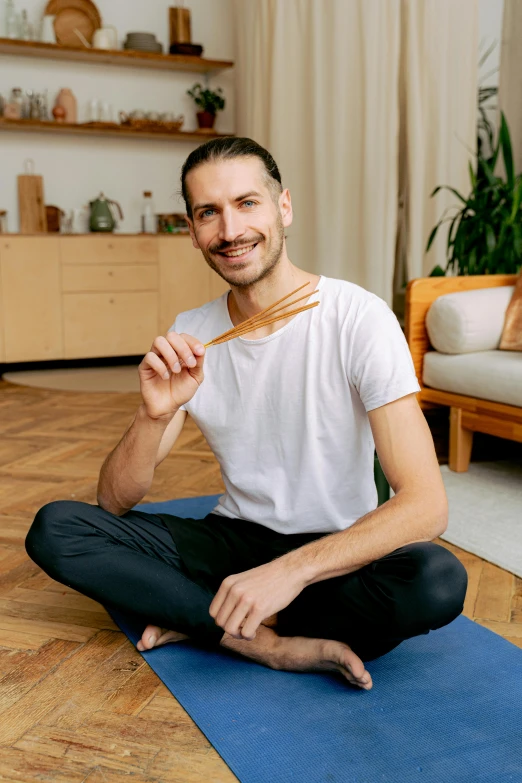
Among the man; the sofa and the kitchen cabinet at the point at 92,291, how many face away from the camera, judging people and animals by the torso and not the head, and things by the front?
0

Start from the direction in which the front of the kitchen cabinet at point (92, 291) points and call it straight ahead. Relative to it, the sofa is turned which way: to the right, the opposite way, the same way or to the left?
to the right

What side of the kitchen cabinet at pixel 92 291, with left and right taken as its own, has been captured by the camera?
front

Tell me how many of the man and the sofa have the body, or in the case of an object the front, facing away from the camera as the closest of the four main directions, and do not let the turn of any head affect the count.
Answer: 0

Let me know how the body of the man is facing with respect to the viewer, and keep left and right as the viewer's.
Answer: facing the viewer and to the left of the viewer

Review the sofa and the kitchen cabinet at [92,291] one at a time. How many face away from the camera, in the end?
0

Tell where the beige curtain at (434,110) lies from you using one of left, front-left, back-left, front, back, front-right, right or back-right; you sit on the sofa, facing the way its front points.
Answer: back-right
